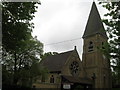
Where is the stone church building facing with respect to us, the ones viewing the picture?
facing the viewer and to the right of the viewer
